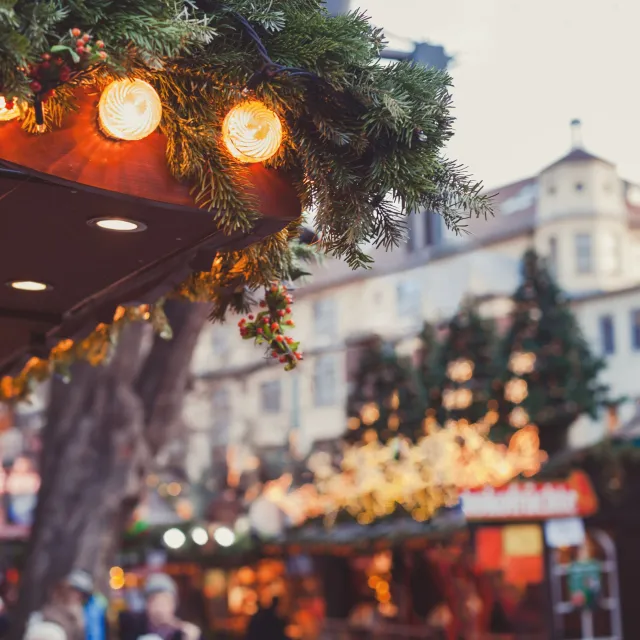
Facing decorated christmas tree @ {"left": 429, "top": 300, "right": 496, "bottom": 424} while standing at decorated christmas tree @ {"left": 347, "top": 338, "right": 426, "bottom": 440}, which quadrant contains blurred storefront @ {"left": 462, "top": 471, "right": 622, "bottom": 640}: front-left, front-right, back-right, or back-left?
front-right

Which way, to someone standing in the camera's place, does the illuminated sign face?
facing the viewer

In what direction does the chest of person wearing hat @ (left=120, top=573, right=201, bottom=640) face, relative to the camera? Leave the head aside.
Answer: toward the camera

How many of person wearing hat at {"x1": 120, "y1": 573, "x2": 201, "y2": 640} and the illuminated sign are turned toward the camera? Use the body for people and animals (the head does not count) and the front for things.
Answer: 2

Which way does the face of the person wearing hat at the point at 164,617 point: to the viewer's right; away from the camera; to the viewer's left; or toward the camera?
toward the camera

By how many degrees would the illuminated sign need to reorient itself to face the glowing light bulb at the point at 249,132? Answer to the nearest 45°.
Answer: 0° — it already faces it

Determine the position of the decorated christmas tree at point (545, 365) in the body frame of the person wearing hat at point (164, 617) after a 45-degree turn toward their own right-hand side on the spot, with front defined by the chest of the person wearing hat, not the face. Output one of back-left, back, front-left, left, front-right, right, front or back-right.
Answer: back
